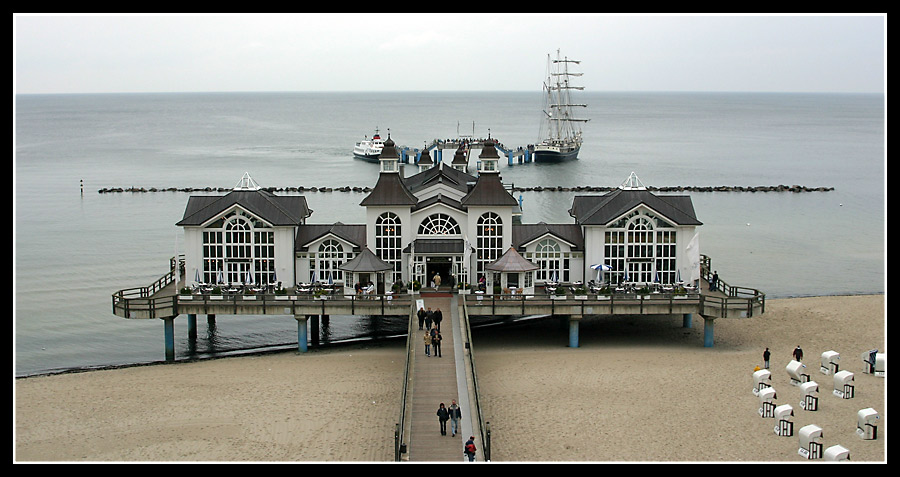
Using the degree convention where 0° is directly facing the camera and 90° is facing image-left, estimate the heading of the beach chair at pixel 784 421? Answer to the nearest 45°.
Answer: approximately 315°

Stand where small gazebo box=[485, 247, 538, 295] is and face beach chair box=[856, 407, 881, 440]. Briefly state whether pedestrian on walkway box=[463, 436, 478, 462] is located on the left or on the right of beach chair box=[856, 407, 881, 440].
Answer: right

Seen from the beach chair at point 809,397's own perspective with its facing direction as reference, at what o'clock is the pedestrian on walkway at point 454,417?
The pedestrian on walkway is roughly at 3 o'clock from the beach chair.

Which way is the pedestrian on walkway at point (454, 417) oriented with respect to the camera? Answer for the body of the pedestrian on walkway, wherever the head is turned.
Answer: toward the camera

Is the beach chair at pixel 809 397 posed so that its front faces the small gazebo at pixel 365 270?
no

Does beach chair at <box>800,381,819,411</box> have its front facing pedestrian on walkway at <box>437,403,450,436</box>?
no

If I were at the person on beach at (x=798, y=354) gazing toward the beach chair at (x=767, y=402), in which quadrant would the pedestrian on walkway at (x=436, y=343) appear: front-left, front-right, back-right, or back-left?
front-right

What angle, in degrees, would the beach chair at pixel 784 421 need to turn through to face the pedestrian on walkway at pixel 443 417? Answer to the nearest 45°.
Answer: approximately 90° to its right

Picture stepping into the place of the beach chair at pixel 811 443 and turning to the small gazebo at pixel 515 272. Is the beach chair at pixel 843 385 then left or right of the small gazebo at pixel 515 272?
right

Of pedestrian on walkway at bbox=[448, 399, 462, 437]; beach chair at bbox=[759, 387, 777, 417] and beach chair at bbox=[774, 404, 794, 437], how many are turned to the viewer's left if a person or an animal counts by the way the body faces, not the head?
0

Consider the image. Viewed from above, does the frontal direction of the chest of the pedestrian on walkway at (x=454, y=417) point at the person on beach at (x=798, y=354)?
no

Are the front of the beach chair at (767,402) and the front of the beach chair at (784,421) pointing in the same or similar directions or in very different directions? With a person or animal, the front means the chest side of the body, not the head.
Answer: same or similar directions

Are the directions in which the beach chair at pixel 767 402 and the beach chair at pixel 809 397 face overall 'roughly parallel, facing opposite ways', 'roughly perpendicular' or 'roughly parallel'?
roughly parallel

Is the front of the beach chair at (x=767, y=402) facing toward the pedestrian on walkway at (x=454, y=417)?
no

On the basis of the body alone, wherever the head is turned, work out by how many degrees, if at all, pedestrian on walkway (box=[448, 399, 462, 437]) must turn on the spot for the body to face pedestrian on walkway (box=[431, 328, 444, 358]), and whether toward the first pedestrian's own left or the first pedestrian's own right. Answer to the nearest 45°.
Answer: approximately 180°

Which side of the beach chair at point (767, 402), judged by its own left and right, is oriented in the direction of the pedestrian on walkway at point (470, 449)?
right

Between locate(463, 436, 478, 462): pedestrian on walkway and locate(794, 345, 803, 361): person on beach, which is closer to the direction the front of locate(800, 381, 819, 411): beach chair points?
the pedestrian on walkway

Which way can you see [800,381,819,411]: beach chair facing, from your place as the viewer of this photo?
facing the viewer and to the right of the viewer

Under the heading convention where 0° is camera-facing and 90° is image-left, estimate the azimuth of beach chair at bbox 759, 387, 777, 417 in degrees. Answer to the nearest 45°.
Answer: approximately 315°
